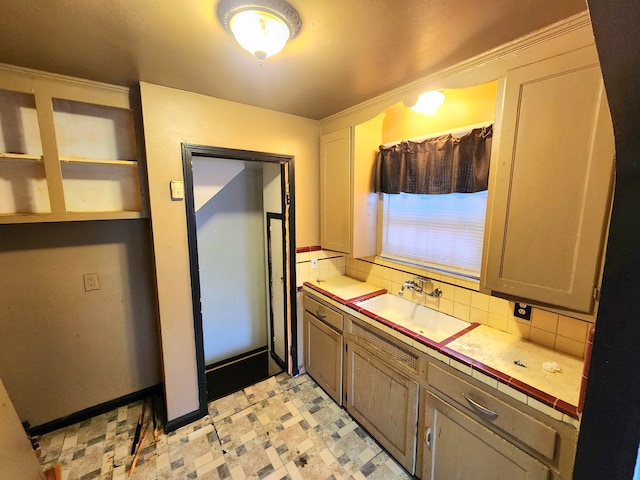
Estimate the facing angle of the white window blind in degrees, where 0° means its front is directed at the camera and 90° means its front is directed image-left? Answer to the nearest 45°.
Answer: approximately 45°

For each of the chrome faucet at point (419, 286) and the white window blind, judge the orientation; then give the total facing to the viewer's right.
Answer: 0

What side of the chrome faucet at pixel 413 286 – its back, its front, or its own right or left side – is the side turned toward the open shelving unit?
front

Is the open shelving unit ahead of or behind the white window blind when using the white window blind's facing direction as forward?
ahead

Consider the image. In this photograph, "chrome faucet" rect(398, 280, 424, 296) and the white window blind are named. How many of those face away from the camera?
0

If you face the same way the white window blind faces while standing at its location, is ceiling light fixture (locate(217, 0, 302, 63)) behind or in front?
in front

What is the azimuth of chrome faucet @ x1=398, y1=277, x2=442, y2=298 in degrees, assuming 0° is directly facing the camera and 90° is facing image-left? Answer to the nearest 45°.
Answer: approximately 45°
